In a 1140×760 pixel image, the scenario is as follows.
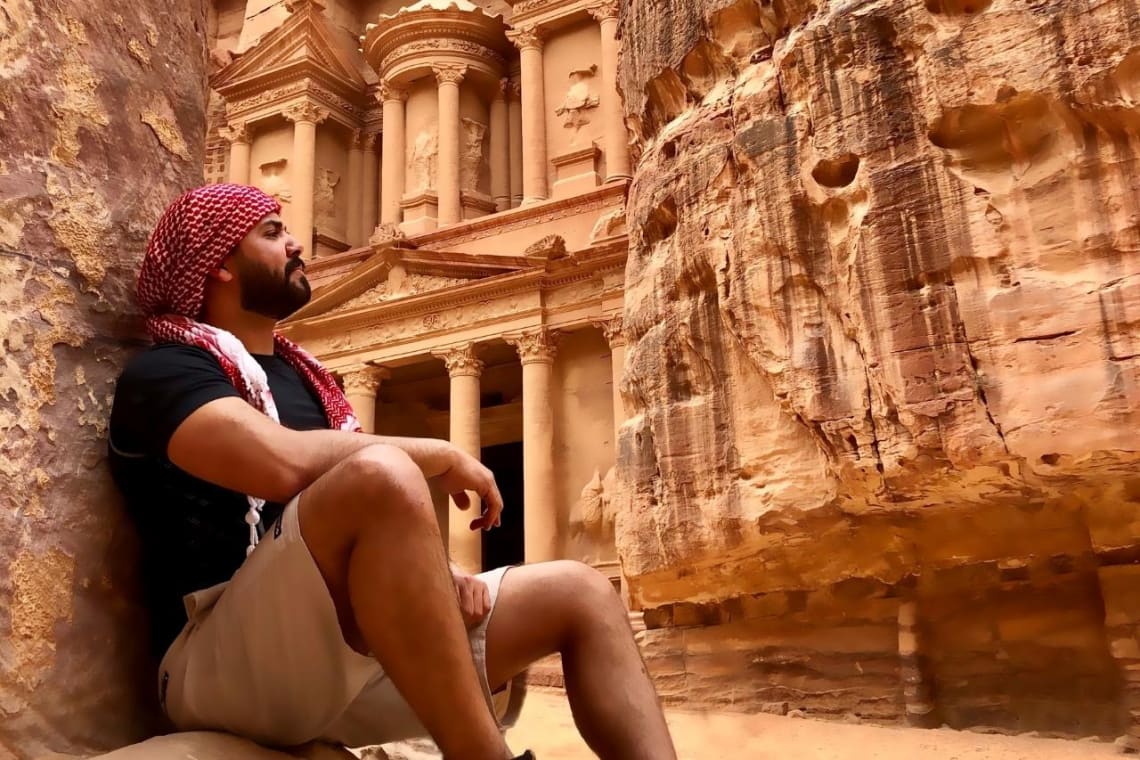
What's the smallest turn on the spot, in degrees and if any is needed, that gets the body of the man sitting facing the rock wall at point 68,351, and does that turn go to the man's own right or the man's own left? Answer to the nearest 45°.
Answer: approximately 180°

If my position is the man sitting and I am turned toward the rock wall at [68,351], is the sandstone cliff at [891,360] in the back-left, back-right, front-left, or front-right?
back-right

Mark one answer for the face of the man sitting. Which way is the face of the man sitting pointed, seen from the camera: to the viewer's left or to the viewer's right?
to the viewer's right

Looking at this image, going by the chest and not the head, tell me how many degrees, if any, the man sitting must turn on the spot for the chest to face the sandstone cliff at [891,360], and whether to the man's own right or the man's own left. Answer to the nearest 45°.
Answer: approximately 45° to the man's own left

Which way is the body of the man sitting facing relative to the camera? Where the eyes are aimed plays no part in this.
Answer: to the viewer's right

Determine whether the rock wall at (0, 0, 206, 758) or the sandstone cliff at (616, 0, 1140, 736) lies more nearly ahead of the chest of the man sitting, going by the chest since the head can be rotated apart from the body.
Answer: the sandstone cliff
